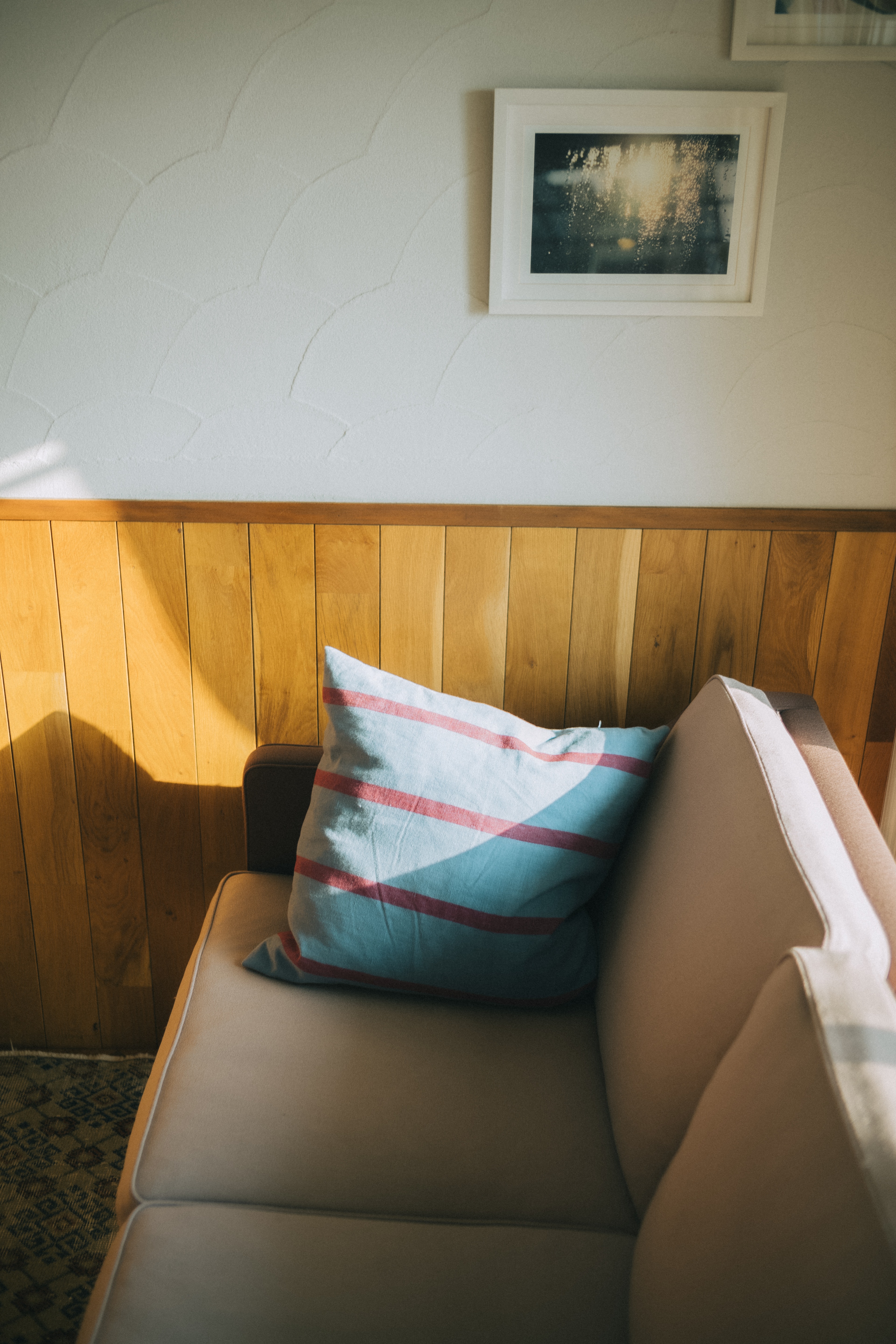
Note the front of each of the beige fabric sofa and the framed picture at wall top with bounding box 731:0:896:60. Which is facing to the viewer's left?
the beige fabric sofa

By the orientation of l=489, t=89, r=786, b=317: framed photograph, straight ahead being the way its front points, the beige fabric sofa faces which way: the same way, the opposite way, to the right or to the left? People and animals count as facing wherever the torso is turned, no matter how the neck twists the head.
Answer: to the right

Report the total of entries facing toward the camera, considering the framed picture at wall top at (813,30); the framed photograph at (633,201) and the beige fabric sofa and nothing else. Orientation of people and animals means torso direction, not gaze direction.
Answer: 2

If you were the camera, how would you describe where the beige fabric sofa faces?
facing to the left of the viewer

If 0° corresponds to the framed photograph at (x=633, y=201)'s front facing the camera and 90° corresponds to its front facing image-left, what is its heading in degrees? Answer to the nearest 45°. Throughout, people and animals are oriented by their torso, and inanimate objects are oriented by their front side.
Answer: approximately 0°

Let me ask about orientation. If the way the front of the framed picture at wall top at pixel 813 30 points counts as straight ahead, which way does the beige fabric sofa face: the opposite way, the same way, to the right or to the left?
to the right
